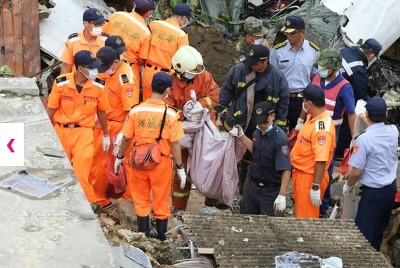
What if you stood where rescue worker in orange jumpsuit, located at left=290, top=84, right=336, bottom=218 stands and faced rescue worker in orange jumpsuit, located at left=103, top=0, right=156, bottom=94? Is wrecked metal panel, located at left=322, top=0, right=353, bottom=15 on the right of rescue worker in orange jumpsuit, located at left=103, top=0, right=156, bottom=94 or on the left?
right

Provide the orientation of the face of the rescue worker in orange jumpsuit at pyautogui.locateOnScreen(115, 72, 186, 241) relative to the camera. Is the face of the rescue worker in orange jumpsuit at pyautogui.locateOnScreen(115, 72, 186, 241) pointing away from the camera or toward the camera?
away from the camera

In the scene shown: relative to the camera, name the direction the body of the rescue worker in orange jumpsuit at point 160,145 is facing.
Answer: away from the camera

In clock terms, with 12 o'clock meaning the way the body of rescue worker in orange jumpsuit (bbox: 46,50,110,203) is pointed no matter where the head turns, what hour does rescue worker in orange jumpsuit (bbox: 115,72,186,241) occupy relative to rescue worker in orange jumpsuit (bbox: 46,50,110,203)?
rescue worker in orange jumpsuit (bbox: 115,72,186,241) is roughly at 10 o'clock from rescue worker in orange jumpsuit (bbox: 46,50,110,203).

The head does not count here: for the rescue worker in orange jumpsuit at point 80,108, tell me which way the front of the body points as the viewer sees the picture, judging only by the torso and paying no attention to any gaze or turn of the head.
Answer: toward the camera

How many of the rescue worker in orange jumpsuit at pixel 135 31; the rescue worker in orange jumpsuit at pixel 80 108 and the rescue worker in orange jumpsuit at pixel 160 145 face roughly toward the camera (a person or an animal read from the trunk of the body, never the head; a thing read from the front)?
1

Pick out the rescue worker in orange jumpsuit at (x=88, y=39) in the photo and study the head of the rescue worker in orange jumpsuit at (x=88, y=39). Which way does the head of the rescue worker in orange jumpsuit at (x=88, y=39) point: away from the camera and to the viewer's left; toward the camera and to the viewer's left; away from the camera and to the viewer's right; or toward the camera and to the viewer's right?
toward the camera and to the viewer's right

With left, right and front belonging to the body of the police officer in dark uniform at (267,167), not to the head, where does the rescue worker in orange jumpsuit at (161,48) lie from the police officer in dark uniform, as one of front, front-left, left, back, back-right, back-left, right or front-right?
right

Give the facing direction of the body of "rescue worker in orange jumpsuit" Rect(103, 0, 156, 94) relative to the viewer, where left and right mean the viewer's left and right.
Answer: facing away from the viewer and to the right of the viewer

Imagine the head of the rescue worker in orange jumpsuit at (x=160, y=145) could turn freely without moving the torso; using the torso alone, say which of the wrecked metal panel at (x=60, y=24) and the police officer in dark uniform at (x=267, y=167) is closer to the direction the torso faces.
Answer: the wrecked metal panel
